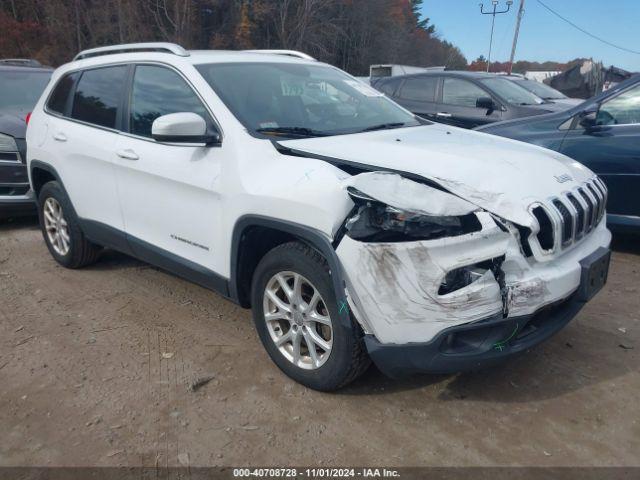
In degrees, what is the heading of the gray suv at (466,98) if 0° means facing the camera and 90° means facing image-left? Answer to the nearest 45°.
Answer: approximately 315°

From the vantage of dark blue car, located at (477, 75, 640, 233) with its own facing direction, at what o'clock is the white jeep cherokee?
The white jeep cherokee is roughly at 10 o'clock from the dark blue car.

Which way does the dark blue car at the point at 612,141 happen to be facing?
to the viewer's left

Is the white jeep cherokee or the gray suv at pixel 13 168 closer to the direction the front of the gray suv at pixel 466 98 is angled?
the white jeep cherokee

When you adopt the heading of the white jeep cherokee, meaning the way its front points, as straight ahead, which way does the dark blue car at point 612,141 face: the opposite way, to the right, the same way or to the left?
the opposite way

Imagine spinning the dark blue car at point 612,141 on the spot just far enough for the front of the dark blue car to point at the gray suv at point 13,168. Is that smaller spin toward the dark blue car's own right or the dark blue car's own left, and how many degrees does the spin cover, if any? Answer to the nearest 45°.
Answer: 0° — it already faces it

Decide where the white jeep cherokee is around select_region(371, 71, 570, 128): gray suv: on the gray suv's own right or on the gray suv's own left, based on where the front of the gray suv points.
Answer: on the gray suv's own right

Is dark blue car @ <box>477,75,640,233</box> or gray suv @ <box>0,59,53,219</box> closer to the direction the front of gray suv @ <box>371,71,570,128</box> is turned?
the dark blue car

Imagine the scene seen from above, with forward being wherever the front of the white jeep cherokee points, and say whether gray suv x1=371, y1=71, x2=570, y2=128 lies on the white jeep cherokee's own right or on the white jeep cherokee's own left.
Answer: on the white jeep cherokee's own left
